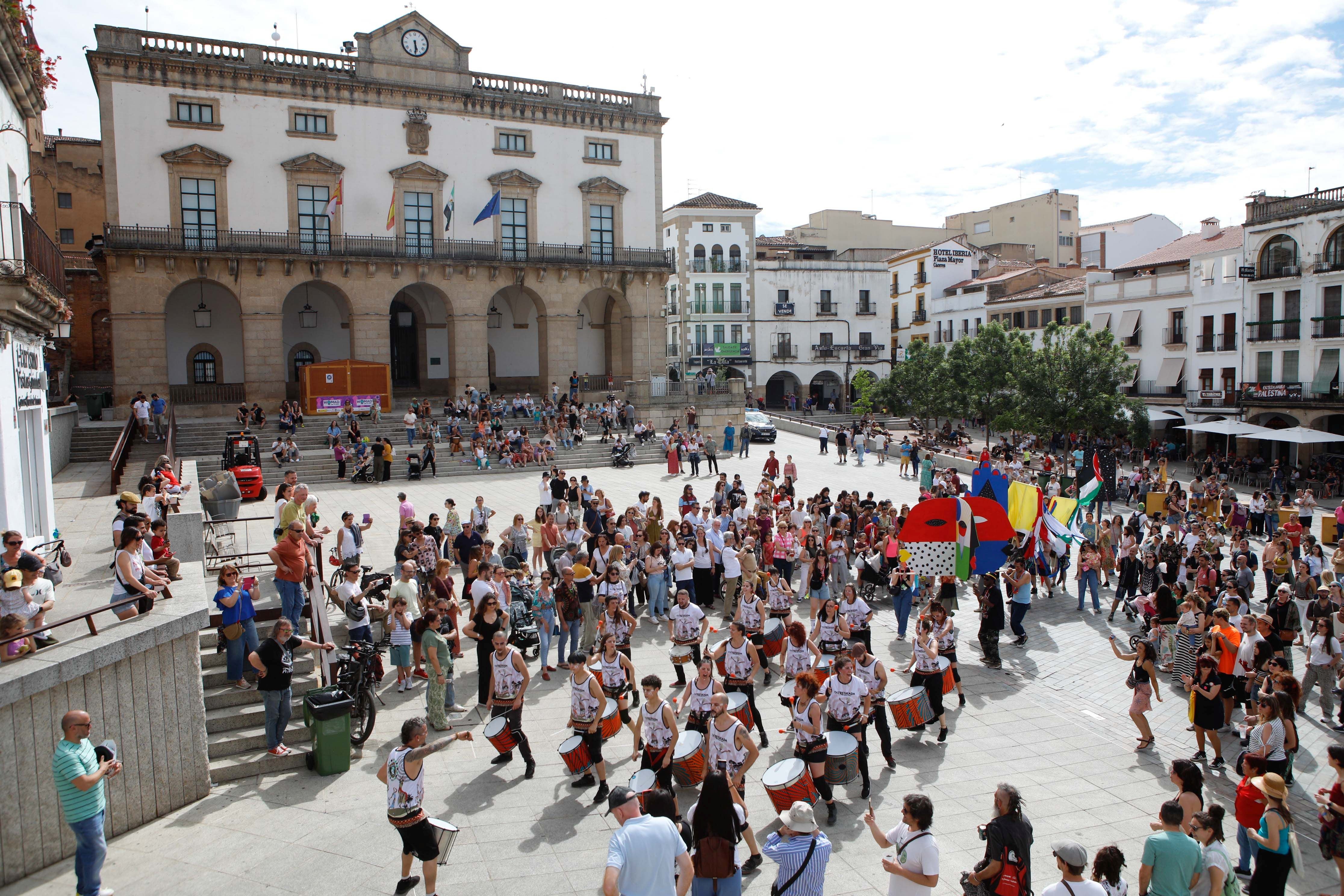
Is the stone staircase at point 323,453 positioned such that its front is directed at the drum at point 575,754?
yes

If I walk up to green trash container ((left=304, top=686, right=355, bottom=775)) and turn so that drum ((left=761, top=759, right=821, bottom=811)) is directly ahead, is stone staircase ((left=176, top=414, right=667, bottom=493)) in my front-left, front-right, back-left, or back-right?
back-left

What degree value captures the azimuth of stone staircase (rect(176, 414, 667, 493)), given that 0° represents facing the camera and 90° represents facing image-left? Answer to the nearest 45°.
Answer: approximately 0°

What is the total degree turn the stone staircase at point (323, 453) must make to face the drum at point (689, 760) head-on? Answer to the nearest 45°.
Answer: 0° — it already faces it

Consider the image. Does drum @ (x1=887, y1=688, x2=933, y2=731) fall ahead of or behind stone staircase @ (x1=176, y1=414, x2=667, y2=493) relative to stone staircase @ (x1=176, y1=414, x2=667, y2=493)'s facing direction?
ahead

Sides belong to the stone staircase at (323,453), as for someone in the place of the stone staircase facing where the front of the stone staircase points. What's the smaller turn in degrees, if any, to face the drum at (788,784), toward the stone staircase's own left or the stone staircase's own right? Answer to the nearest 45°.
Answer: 0° — it already faces it

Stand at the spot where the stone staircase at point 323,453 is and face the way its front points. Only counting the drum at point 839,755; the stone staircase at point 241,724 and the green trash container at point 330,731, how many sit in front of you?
3

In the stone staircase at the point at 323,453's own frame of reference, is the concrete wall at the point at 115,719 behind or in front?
in front

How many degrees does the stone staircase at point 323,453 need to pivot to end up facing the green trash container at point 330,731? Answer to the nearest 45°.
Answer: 0° — it already faces it

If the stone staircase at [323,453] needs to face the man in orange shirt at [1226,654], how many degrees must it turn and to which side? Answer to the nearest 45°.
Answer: approximately 45° to its left
